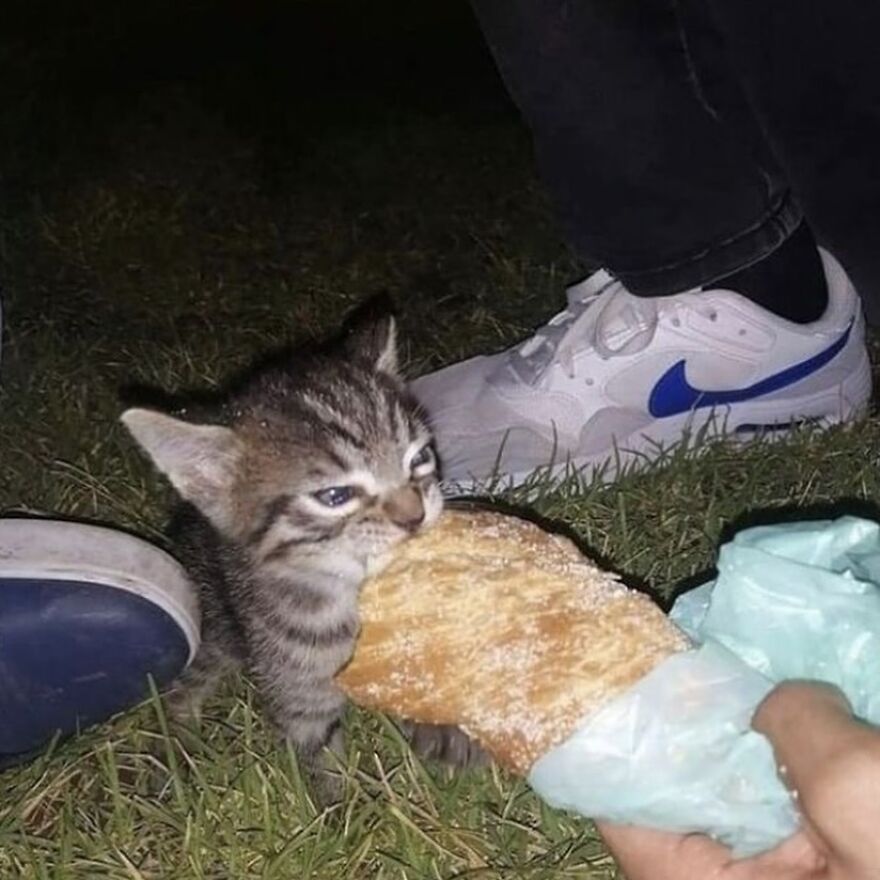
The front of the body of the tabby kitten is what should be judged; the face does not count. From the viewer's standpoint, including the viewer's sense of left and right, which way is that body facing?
facing the viewer and to the right of the viewer
